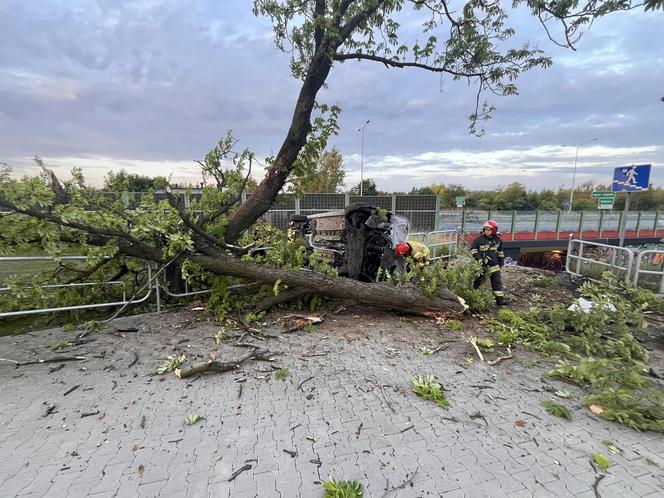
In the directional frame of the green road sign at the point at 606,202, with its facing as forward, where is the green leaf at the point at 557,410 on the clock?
The green leaf is roughly at 12 o'clock from the green road sign.

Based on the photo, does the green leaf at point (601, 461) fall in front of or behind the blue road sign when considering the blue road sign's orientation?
in front

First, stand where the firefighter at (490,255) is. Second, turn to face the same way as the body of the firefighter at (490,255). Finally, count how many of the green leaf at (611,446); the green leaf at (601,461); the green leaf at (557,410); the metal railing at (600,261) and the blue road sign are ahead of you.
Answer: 3

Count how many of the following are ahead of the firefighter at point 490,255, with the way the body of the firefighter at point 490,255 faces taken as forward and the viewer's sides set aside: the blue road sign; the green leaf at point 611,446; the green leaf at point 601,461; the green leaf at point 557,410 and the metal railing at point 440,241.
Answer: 3

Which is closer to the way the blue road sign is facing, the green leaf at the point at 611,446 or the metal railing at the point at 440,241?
the green leaf

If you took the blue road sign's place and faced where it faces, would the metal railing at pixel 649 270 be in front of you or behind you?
in front

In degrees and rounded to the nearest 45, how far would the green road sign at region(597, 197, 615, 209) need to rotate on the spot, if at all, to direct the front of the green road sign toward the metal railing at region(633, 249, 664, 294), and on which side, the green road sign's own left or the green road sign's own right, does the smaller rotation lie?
0° — it already faces it

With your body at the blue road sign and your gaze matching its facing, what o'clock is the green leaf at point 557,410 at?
The green leaf is roughly at 12 o'clock from the blue road sign.

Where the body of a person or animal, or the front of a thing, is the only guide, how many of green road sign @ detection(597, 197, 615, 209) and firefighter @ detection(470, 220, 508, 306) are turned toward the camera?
2
